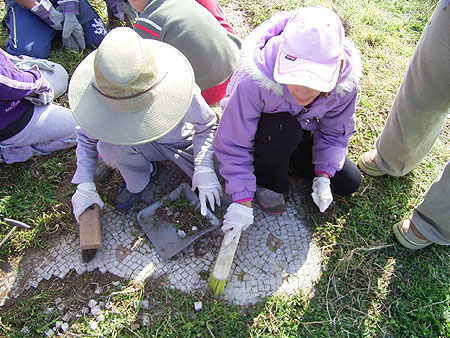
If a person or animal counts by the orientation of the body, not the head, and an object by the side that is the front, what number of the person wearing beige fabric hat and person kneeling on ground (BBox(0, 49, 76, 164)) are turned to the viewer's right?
1

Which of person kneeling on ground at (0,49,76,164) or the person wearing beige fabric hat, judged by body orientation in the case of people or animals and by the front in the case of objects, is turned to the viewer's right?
the person kneeling on ground

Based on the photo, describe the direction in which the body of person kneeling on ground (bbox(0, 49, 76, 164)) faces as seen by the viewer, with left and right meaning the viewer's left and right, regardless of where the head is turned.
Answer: facing to the right of the viewer

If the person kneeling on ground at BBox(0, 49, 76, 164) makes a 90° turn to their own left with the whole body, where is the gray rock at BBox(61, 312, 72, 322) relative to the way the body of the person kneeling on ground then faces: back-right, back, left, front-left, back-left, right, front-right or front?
back

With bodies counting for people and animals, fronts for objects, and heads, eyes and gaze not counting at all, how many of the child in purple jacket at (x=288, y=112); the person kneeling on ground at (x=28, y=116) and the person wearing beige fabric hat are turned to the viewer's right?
1

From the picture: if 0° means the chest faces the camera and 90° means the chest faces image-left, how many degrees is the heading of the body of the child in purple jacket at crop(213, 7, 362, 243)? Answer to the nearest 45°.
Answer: approximately 0°

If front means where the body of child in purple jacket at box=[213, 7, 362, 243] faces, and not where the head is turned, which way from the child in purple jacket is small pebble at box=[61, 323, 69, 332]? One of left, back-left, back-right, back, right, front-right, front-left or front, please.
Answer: front-right

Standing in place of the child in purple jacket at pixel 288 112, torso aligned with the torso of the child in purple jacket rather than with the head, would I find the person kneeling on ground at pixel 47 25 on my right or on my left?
on my right

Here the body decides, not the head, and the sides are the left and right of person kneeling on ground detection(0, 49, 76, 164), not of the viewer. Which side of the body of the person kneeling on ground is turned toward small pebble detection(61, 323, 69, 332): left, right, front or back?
right

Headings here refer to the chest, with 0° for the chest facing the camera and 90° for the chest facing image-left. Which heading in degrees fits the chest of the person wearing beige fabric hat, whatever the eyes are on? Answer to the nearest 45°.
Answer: approximately 0°

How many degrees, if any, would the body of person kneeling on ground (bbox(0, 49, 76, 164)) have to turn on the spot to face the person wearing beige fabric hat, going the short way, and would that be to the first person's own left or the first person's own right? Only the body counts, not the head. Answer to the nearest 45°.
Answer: approximately 45° to the first person's own right

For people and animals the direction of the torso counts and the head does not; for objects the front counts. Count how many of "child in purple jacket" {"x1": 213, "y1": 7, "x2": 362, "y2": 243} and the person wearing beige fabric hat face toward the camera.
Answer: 2

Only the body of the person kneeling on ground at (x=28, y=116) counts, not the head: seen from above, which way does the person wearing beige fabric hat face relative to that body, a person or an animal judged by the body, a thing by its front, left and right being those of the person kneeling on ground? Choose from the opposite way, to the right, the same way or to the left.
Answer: to the right

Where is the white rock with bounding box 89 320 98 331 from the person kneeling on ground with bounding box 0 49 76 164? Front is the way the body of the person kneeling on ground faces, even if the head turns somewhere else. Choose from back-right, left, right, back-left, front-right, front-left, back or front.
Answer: right
